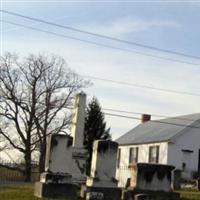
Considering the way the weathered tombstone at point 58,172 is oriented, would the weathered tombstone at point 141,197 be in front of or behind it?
in front

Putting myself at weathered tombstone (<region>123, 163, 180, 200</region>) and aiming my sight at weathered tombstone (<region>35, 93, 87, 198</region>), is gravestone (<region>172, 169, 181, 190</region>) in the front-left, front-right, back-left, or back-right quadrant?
back-right

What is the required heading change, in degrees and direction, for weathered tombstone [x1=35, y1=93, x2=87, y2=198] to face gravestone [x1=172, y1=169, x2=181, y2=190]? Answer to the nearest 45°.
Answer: approximately 90° to its left

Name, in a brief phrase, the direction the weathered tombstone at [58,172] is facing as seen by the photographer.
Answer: facing the viewer and to the right of the viewer

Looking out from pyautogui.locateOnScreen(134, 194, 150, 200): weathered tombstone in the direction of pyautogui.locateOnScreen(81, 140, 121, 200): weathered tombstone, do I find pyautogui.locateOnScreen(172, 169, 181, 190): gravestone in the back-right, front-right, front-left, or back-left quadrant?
front-right

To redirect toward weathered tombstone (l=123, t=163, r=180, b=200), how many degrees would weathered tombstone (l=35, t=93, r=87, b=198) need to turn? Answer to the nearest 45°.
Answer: approximately 45° to its left

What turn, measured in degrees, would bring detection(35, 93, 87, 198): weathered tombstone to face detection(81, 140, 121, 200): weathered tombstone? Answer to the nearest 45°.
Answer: approximately 45° to its left
